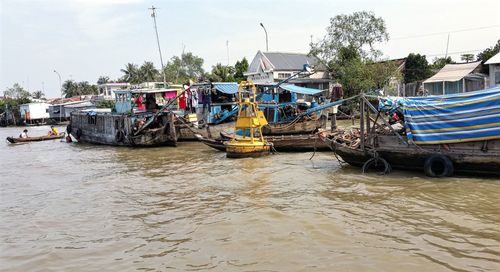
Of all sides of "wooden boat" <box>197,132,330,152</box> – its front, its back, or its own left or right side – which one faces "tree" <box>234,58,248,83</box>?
right

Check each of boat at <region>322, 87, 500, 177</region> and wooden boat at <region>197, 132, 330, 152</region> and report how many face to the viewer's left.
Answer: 2

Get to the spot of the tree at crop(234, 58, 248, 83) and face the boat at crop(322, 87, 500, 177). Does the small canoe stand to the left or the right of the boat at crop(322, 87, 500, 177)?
right

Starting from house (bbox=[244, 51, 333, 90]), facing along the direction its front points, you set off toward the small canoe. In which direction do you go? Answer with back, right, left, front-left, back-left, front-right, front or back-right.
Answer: front

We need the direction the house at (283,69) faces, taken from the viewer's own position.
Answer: facing the viewer and to the left of the viewer

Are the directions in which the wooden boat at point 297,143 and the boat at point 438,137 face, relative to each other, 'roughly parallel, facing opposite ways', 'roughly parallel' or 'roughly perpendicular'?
roughly parallel

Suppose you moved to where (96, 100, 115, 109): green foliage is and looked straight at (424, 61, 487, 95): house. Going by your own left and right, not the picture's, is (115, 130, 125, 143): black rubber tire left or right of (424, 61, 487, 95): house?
right

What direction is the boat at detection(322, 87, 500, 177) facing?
to the viewer's left

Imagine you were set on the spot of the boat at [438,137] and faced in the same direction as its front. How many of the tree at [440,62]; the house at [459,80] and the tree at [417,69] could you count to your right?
3

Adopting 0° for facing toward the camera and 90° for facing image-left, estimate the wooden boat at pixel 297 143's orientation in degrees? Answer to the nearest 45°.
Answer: approximately 90°

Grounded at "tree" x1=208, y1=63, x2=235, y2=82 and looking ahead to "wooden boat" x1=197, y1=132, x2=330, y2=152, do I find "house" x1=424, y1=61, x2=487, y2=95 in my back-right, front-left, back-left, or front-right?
front-left

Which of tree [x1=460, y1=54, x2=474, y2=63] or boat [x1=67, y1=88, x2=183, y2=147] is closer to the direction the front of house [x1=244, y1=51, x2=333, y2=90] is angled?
the boat

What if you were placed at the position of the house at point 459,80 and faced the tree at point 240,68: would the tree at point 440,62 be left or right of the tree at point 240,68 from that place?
right
